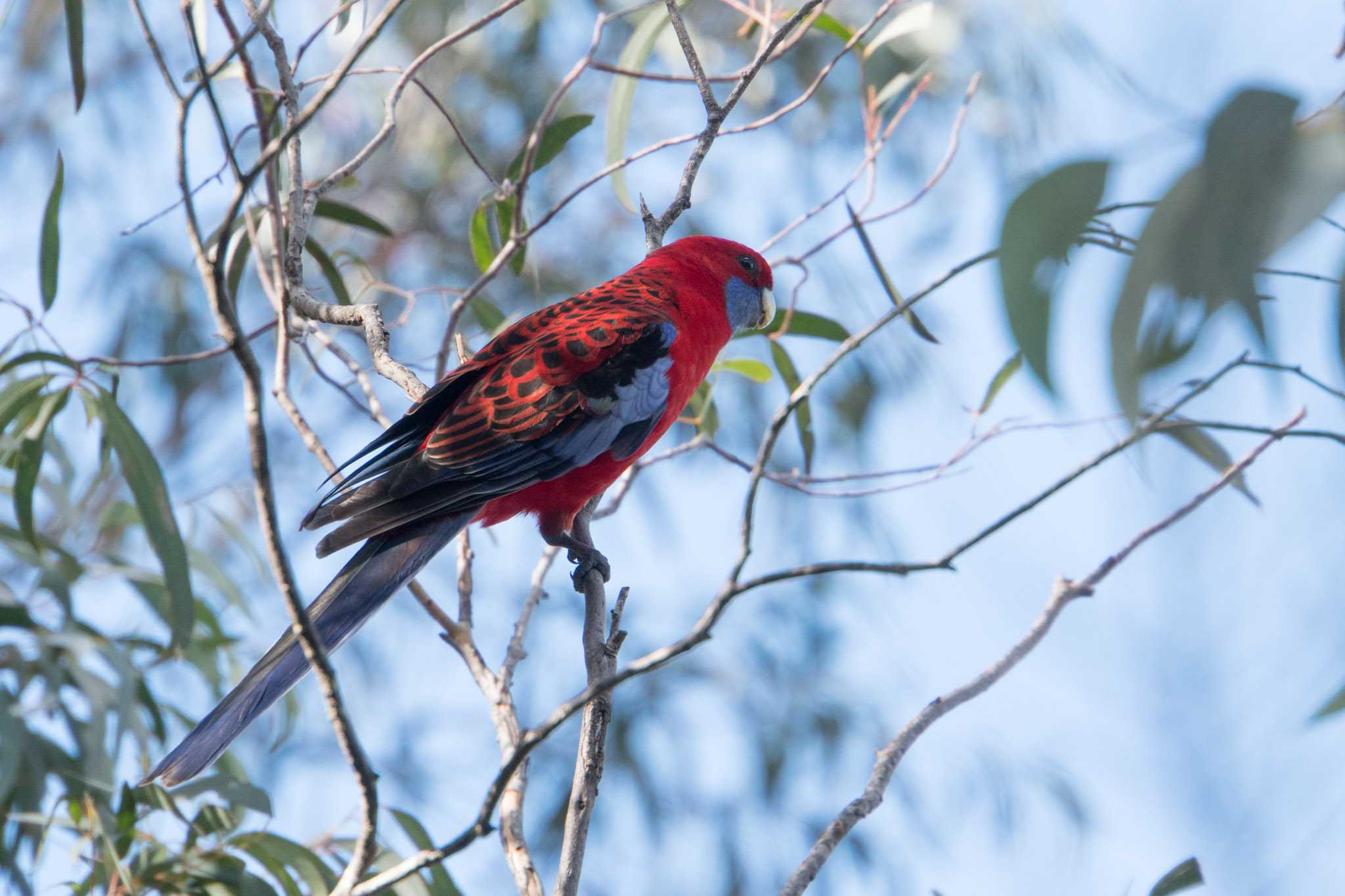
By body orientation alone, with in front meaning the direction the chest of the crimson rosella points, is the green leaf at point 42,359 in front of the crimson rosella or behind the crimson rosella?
behind

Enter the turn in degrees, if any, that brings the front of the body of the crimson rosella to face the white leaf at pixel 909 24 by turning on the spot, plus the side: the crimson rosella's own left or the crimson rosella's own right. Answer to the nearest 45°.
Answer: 0° — it already faces it

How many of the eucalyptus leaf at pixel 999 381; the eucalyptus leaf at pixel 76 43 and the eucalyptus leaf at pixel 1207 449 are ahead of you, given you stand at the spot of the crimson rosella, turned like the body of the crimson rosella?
2

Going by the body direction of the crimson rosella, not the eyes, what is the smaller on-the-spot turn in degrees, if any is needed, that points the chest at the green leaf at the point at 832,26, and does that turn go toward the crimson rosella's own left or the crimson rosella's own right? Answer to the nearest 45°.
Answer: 0° — it already faces it

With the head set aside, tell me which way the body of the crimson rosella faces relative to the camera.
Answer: to the viewer's right

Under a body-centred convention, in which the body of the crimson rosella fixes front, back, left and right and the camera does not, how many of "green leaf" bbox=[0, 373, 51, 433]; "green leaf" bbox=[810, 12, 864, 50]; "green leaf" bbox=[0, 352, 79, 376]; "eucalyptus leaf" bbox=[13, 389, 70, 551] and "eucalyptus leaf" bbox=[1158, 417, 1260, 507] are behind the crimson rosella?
3

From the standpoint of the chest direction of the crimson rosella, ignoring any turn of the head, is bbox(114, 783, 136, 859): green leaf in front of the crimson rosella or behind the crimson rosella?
behind
